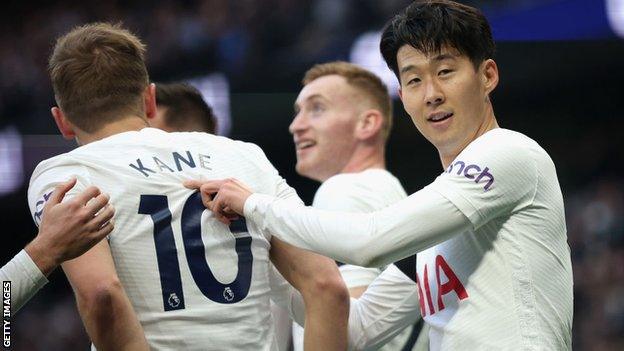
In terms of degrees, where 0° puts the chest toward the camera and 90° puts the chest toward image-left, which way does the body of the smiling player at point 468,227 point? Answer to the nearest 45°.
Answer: approximately 45°
